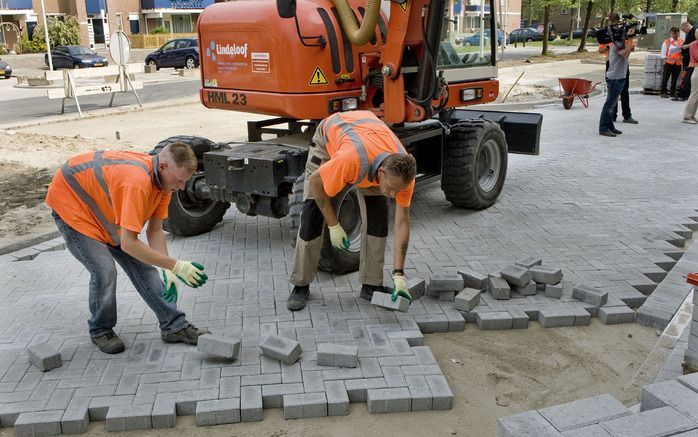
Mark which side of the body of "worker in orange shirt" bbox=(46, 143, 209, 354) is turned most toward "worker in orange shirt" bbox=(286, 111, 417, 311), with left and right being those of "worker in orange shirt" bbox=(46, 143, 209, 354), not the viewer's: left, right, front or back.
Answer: front

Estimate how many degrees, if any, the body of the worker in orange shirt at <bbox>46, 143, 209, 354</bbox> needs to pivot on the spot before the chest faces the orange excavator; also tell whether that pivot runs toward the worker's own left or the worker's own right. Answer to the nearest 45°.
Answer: approximately 45° to the worker's own left

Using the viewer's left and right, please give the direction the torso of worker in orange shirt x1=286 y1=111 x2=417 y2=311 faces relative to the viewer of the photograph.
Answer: facing the viewer and to the right of the viewer

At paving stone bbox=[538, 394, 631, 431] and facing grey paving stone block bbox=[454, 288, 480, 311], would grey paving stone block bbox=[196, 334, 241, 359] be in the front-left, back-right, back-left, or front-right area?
front-left

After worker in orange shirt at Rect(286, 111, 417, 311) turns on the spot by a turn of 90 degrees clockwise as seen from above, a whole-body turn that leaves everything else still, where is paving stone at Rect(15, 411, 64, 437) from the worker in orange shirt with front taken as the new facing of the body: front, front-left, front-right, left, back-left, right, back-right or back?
front

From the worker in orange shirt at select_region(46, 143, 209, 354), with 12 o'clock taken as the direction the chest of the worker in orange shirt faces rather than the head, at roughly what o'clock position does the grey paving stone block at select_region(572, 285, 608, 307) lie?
The grey paving stone block is roughly at 12 o'clock from the worker in orange shirt.

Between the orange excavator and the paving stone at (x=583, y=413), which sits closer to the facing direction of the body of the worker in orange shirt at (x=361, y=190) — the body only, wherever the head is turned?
the paving stone

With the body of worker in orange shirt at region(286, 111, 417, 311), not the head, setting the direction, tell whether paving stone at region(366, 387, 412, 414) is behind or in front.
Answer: in front

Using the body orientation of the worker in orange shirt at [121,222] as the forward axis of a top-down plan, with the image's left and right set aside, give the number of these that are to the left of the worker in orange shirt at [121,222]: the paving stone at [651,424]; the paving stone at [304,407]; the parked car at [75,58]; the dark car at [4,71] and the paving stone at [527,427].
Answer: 2

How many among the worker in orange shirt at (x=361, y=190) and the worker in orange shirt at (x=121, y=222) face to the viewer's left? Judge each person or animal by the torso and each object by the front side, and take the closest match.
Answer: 0

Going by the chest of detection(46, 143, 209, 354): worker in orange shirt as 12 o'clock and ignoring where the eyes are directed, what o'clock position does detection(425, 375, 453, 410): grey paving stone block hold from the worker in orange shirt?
The grey paving stone block is roughly at 1 o'clock from the worker in orange shirt.

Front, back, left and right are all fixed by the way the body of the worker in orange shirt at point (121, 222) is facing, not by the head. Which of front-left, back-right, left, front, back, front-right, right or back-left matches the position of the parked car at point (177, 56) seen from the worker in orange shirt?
left

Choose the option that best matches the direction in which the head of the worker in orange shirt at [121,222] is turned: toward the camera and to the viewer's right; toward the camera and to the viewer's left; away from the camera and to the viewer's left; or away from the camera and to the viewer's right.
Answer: toward the camera and to the viewer's right

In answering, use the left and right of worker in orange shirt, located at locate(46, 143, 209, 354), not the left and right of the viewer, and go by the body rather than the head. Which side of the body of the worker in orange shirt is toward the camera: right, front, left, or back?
right

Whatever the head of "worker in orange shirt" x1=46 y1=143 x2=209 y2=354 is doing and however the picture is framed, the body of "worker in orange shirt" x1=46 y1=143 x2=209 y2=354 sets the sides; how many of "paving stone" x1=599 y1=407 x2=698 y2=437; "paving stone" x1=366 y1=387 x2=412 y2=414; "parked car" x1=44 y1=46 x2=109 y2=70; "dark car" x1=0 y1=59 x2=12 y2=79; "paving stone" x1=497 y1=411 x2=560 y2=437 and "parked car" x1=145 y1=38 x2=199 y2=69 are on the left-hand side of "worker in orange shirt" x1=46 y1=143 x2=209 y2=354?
3

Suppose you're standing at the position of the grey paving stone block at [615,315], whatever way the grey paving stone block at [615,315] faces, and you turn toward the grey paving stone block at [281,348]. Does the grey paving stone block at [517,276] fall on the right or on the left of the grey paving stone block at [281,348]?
right

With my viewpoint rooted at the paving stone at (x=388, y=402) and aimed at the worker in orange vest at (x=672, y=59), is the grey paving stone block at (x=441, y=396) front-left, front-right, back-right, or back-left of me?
front-right
